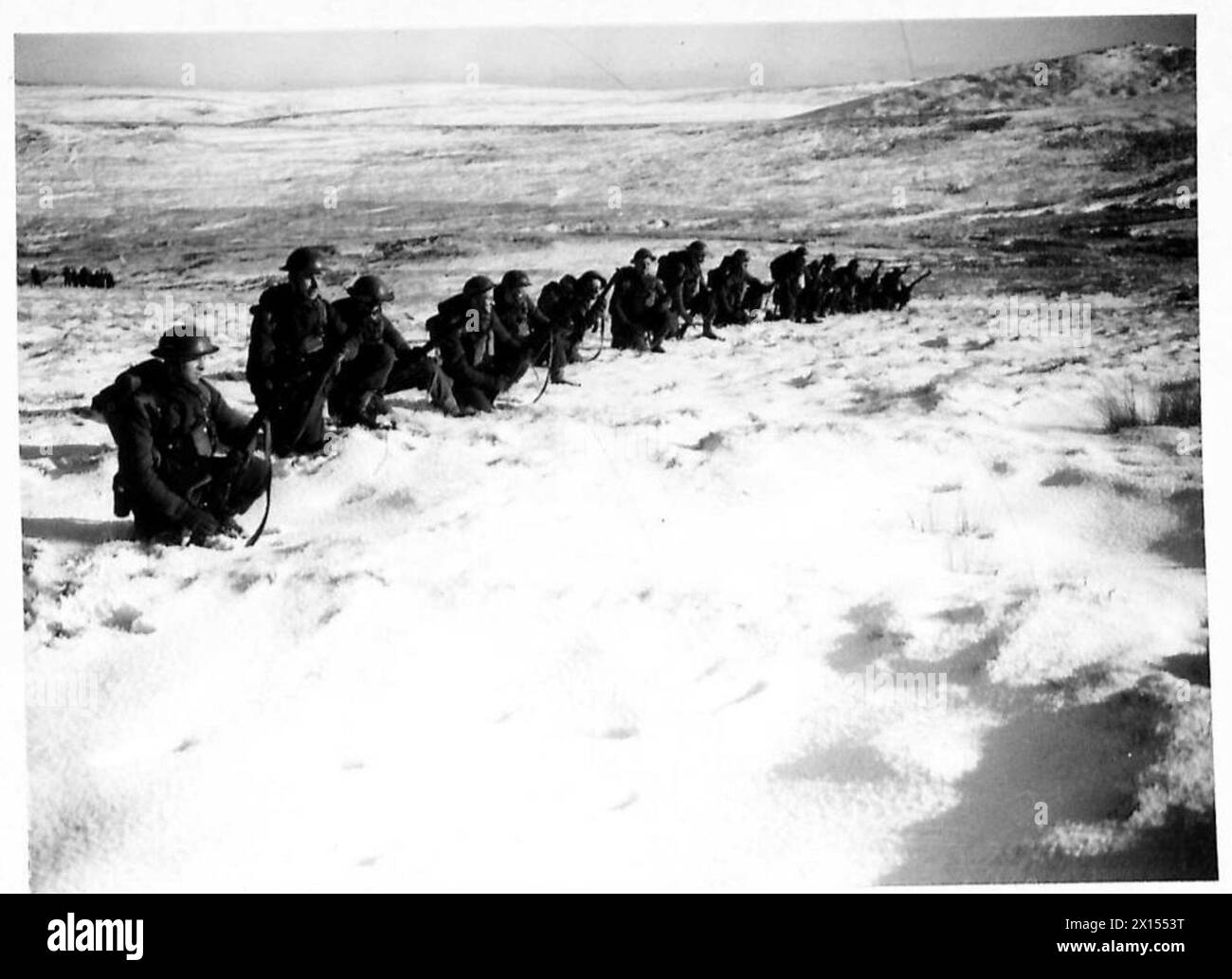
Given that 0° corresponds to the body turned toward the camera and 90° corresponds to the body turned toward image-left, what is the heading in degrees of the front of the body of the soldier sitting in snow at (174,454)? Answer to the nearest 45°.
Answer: approximately 315°

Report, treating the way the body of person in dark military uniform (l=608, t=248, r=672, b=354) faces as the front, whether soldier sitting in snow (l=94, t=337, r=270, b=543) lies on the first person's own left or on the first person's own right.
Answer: on the first person's own right
